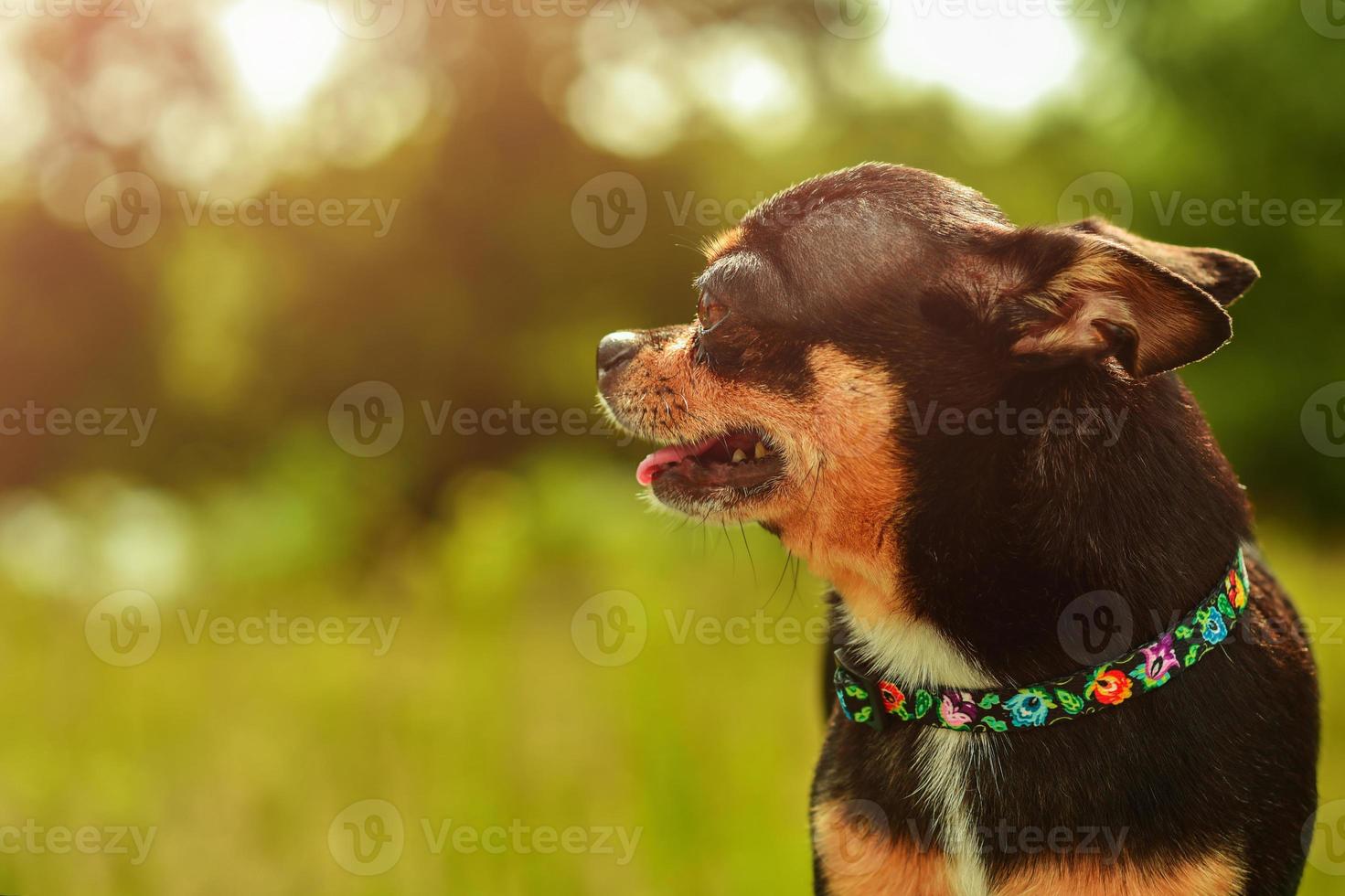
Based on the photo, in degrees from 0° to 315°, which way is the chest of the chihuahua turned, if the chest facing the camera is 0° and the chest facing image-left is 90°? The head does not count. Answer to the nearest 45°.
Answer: approximately 45°
